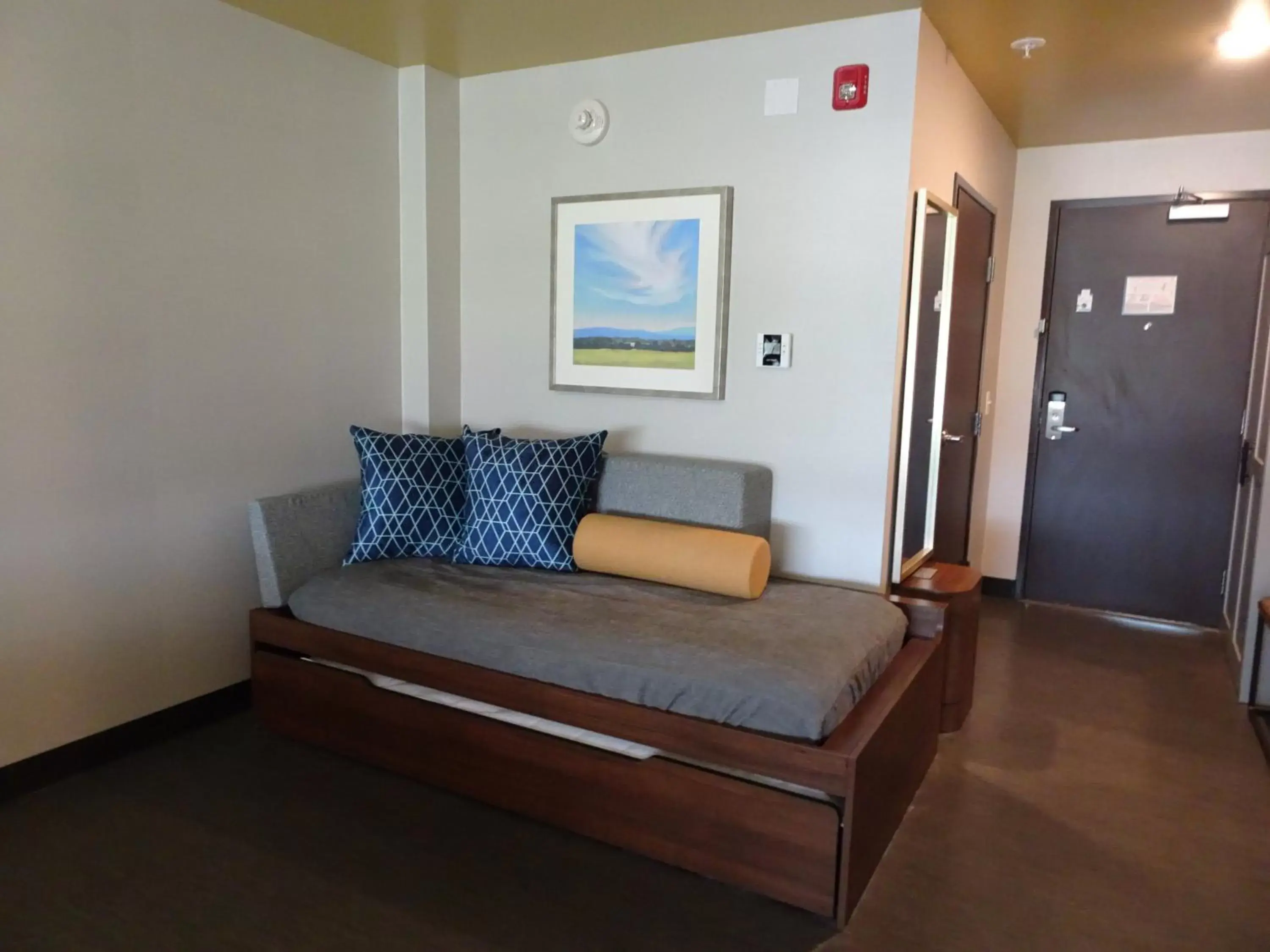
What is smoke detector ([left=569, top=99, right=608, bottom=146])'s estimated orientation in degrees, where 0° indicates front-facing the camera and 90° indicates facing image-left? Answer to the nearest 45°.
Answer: approximately 45°

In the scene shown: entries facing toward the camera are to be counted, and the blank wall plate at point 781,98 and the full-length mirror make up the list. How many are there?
1

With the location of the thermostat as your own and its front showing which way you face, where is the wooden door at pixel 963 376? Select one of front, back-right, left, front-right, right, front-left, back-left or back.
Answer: back-left

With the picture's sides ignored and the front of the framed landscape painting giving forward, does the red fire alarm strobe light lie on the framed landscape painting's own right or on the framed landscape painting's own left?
on the framed landscape painting's own left

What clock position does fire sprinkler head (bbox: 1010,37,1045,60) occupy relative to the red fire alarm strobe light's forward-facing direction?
The fire sprinkler head is roughly at 8 o'clock from the red fire alarm strobe light.
